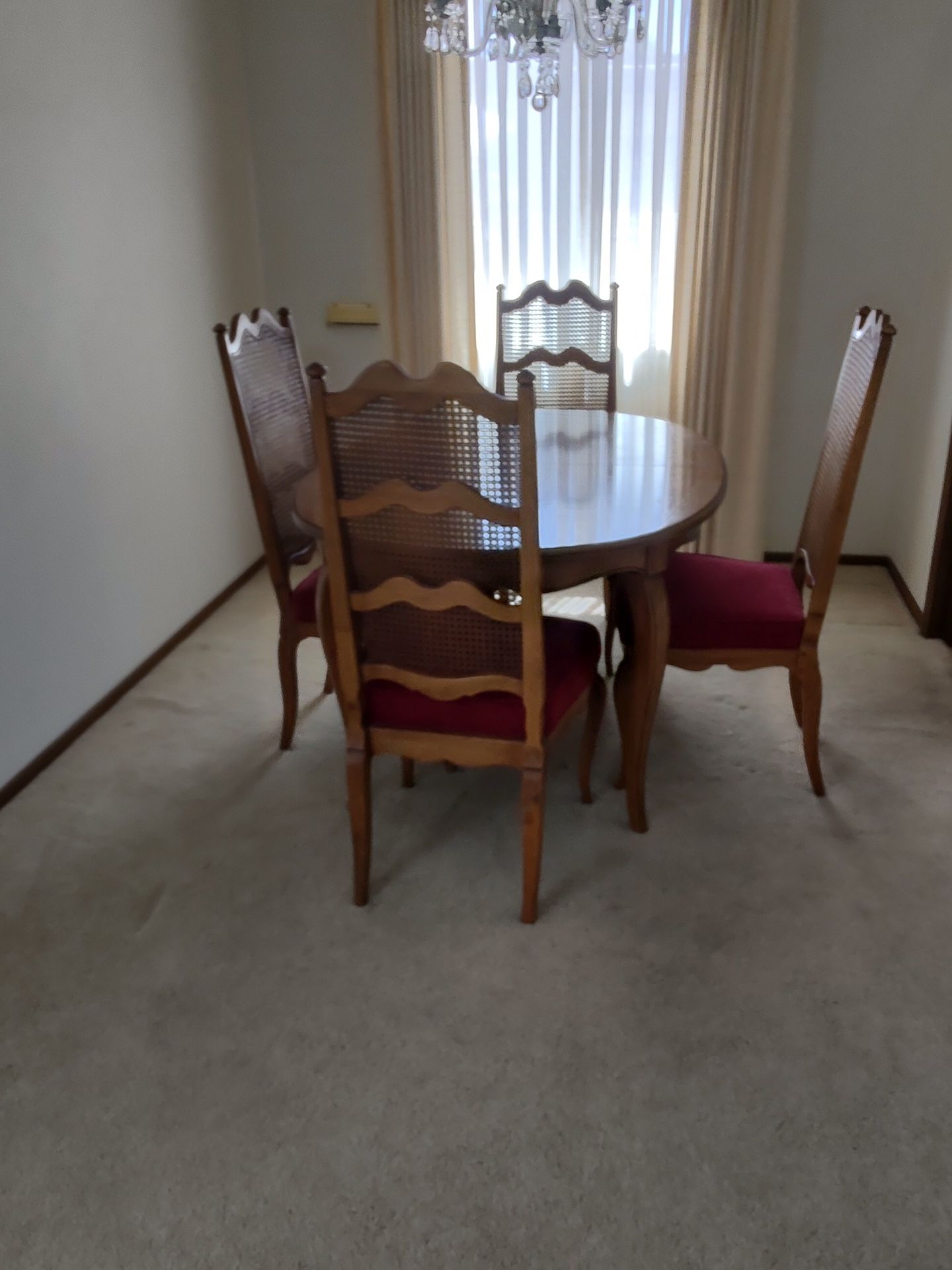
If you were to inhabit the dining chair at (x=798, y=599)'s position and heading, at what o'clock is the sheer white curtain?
The sheer white curtain is roughly at 2 o'clock from the dining chair.

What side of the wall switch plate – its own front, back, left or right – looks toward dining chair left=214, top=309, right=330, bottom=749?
front

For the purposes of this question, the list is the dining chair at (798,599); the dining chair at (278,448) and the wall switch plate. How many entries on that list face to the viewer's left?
1

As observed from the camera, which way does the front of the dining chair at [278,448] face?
facing the viewer and to the right of the viewer

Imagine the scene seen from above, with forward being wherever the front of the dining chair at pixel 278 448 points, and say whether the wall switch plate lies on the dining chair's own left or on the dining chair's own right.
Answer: on the dining chair's own left

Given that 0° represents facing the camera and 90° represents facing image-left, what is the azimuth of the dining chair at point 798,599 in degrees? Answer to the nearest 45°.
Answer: approximately 90°

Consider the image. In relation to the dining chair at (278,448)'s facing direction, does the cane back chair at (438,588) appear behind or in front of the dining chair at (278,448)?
in front

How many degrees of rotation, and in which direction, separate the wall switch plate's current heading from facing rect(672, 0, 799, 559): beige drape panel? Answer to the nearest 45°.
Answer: approximately 90° to its left

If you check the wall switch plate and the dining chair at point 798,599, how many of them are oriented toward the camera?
1

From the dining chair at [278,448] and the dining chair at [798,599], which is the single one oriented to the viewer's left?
the dining chair at [798,599]

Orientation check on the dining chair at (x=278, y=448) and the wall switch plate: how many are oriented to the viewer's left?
0

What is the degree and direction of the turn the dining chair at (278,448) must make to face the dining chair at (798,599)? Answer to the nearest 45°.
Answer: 0° — it already faces it
